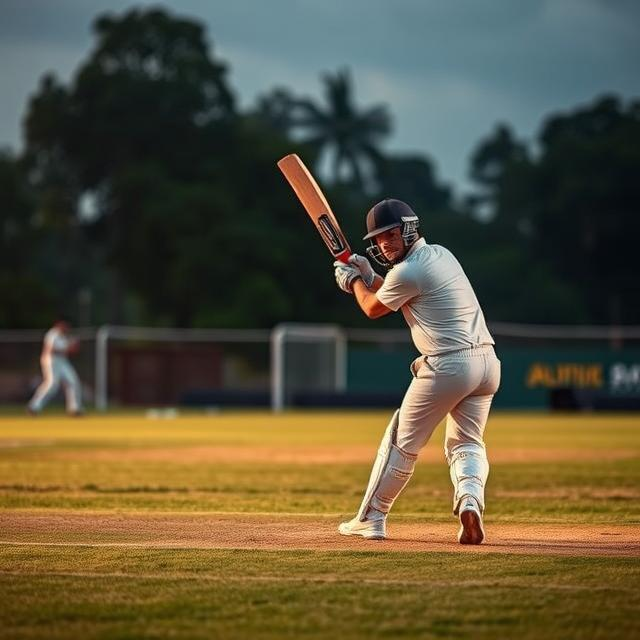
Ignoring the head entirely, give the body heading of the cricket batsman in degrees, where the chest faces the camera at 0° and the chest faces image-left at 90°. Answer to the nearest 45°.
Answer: approximately 135°
